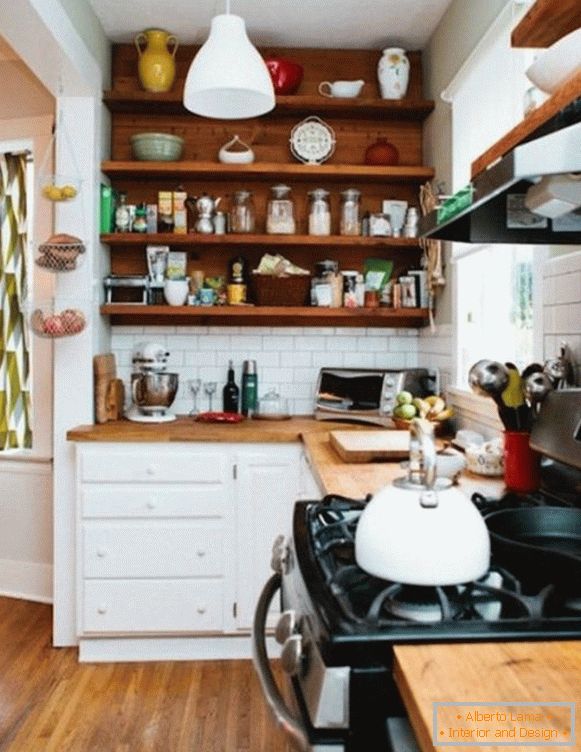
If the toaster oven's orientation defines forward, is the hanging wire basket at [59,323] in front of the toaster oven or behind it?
in front

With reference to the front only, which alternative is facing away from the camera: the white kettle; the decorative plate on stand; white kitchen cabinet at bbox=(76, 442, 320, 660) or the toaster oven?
the white kettle

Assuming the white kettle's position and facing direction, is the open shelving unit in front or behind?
in front

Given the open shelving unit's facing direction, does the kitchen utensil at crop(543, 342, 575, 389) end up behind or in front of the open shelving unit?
in front

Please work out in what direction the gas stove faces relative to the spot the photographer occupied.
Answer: facing to the left of the viewer

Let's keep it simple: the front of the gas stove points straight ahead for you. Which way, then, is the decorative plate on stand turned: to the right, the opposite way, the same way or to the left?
to the left

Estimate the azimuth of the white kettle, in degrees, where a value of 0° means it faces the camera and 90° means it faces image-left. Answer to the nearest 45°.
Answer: approximately 180°

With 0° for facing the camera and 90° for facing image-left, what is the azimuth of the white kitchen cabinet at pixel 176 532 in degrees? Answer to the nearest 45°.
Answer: approximately 0°

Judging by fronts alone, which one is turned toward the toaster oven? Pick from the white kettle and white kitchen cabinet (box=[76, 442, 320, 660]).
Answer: the white kettle

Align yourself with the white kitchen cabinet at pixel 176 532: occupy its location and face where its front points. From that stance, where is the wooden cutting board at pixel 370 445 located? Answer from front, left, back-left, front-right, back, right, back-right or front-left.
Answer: front-left
